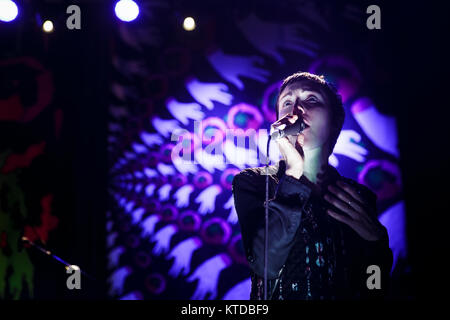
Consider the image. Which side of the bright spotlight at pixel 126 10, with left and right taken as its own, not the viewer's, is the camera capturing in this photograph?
front

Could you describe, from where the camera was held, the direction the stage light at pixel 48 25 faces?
facing the viewer

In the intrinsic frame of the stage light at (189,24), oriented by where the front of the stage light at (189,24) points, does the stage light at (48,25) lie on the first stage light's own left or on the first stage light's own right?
on the first stage light's own right

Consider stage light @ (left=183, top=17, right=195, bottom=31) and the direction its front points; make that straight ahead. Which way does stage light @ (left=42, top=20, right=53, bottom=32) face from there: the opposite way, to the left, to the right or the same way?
the same way

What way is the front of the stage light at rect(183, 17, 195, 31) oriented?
toward the camera

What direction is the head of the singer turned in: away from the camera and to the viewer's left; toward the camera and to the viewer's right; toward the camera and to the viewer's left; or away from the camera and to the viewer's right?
toward the camera and to the viewer's left

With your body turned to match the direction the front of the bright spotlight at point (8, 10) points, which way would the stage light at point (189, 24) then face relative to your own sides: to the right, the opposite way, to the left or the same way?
the same way

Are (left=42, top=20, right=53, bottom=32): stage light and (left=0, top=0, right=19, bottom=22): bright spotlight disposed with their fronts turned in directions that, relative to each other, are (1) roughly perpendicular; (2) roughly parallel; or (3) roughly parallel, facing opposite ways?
roughly parallel

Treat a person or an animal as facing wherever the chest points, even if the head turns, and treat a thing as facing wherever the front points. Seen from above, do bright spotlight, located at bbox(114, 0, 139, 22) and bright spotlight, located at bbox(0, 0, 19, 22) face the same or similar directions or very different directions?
same or similar directions

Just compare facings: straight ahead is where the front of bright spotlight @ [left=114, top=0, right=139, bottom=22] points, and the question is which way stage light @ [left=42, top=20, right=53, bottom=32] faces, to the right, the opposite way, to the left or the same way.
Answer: the same way
